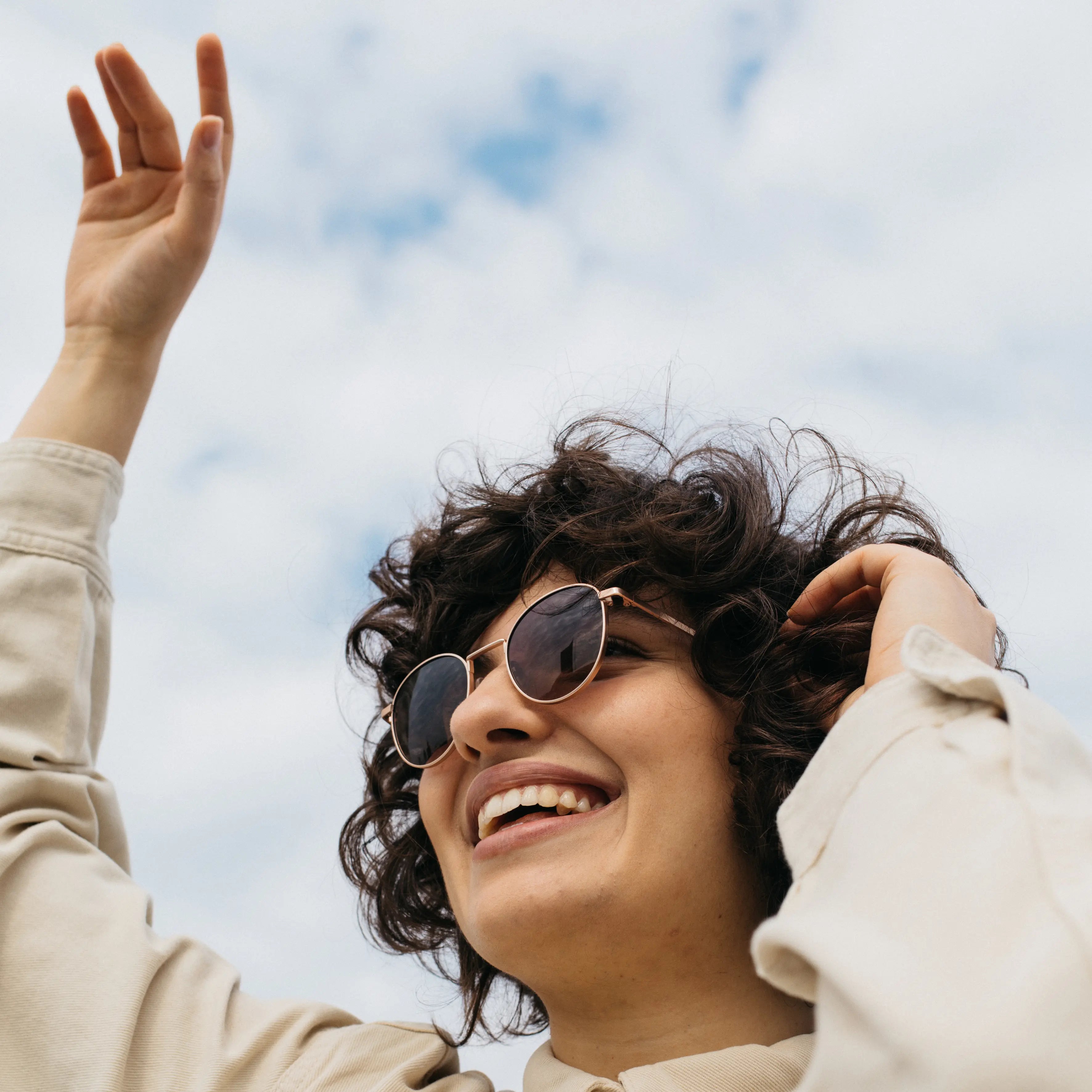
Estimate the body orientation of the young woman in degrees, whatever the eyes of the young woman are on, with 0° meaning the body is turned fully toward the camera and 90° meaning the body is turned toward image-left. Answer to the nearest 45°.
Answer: approximately 45°
